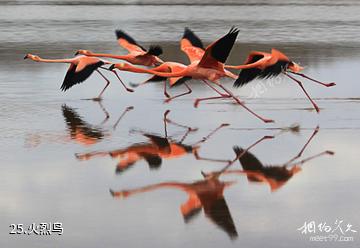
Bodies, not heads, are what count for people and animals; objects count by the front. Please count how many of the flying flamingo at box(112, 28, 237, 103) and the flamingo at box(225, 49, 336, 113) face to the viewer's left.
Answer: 2

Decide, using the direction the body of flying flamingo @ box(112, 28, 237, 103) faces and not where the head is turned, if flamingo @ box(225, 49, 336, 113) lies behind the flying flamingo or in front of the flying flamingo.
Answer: behind

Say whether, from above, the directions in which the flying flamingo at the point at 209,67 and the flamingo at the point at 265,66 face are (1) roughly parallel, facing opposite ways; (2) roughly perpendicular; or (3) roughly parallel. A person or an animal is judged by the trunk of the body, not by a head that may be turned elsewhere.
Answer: roughly parallel

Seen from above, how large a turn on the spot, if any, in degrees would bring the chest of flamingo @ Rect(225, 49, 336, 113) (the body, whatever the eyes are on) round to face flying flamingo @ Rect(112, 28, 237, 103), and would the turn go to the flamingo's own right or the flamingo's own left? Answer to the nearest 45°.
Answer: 0° — it already faces it

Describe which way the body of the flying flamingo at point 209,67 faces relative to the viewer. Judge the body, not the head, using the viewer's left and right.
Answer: facing to the left of the viewer

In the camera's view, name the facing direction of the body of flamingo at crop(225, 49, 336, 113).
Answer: to the viewer's left

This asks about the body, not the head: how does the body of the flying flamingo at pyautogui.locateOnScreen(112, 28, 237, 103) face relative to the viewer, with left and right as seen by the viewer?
facing to the left of the viewer

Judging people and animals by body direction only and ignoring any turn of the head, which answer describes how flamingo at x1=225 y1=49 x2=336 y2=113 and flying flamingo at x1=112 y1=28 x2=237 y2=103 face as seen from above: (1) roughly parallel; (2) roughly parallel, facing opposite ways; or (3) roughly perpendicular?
roughly parallel

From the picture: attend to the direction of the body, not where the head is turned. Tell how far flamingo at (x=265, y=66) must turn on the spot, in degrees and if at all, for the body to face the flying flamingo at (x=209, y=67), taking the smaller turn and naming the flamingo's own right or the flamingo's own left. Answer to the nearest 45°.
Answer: approximately 45° to the flamingo's own left
